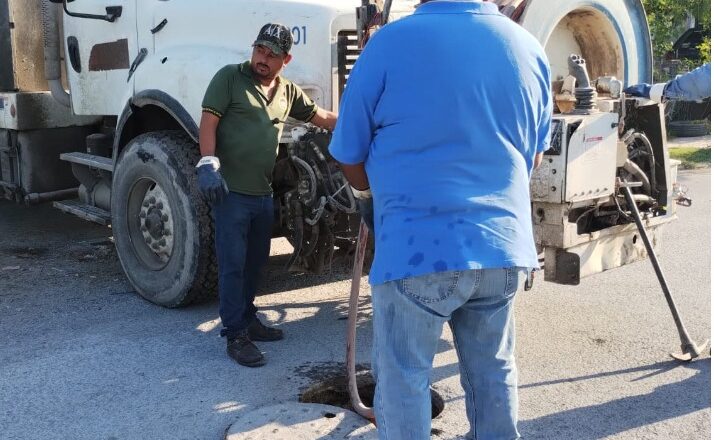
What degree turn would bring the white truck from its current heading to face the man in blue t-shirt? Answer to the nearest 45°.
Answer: approximately 45° to its right

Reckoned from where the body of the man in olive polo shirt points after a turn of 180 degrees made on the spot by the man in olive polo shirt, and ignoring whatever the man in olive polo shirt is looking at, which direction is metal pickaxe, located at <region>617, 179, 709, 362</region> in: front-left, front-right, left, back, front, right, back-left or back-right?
back-right

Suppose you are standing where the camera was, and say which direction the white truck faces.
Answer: facing the viewer and to the right of the viewer

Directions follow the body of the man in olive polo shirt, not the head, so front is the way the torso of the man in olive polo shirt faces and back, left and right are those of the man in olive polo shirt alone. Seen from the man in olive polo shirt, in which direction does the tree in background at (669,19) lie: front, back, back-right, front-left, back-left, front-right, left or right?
left

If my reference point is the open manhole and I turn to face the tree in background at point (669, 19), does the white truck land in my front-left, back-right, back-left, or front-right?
front-left
